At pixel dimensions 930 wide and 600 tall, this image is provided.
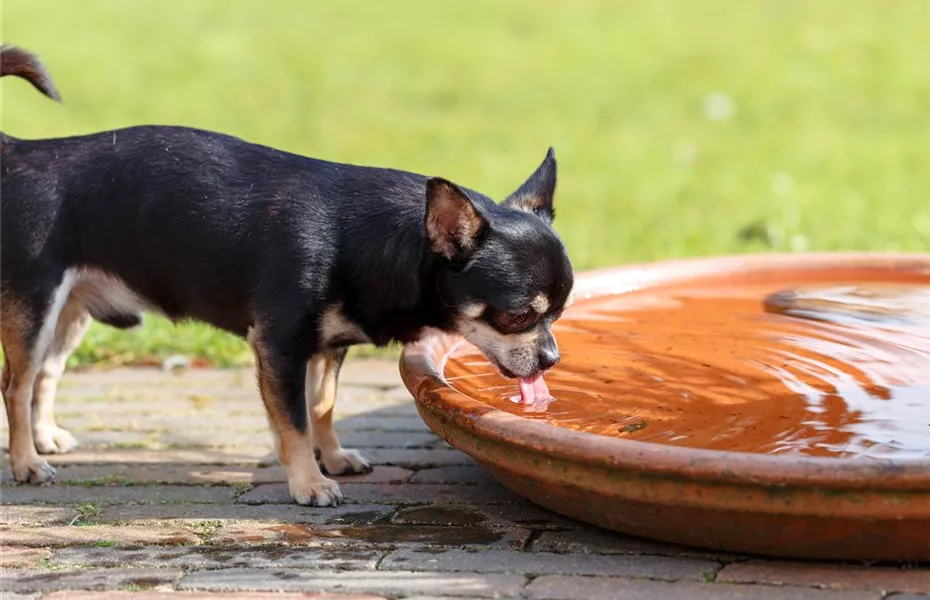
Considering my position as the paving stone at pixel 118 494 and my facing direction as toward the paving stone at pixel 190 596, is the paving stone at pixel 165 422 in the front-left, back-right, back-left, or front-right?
back-left

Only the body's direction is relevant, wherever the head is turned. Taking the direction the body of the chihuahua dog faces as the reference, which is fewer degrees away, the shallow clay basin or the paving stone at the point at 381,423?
the shallow clay basin

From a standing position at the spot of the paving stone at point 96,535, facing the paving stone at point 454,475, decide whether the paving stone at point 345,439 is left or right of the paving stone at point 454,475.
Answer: left

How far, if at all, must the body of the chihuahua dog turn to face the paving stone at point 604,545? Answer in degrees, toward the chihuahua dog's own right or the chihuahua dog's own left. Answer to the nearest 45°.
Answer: approximately 45° to the chihuahua dog's own right

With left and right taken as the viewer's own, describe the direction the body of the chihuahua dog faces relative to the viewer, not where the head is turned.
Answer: facing to the right of the viewer

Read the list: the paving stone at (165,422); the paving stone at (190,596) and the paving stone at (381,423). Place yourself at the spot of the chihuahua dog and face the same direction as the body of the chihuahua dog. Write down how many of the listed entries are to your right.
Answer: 1

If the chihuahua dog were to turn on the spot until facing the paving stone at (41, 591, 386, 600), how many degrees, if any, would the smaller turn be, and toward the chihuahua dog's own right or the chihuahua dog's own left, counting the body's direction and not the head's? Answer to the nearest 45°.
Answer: approximately 90° to the chihuahua dog's own right

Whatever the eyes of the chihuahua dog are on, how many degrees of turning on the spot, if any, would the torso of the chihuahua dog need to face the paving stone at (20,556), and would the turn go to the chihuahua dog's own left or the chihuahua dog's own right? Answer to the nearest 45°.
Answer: approximately 135° to the chihuahua dog's own right

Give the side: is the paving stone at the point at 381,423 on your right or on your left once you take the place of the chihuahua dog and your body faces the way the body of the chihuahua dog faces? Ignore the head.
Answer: on your left

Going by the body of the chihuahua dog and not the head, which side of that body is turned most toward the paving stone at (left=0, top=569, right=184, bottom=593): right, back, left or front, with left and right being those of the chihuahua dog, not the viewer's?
right
